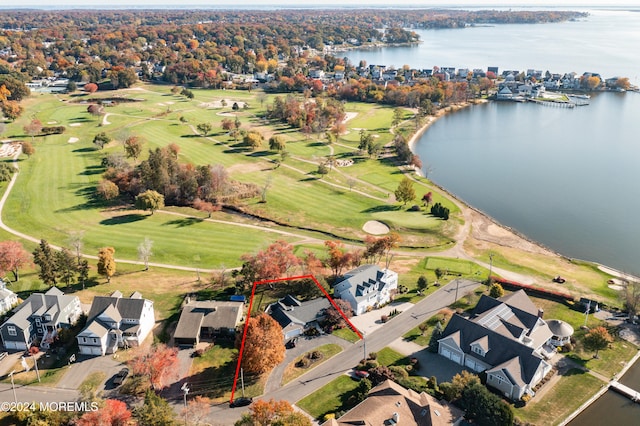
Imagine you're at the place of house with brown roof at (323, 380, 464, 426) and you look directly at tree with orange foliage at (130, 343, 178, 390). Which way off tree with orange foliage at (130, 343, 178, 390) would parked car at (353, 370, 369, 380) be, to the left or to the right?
right

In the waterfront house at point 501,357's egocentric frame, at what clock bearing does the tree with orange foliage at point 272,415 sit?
The tree with orange foliage is roughly at 12 o'clock from the waterfront house.

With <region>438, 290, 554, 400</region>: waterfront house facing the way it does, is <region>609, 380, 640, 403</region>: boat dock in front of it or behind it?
behind

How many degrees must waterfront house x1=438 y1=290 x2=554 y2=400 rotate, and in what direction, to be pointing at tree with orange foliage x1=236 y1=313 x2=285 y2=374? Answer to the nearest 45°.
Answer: approximately 45° to its right

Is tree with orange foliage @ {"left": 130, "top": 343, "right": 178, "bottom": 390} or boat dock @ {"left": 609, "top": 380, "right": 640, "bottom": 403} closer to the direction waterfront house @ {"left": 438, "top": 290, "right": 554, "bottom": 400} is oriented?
the tree with orange foliage

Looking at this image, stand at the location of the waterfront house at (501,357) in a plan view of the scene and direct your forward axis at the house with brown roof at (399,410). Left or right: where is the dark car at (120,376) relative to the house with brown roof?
right

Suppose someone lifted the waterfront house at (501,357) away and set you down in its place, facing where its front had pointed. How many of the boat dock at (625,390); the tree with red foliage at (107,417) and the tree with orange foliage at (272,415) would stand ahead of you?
2

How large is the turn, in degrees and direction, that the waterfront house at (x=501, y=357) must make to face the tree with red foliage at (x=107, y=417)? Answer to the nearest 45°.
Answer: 0° — it already faces it

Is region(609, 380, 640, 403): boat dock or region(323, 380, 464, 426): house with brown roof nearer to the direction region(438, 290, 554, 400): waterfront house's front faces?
the house with brown roof

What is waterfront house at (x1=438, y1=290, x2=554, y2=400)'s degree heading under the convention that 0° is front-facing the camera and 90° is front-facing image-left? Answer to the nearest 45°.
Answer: approximately 45°
